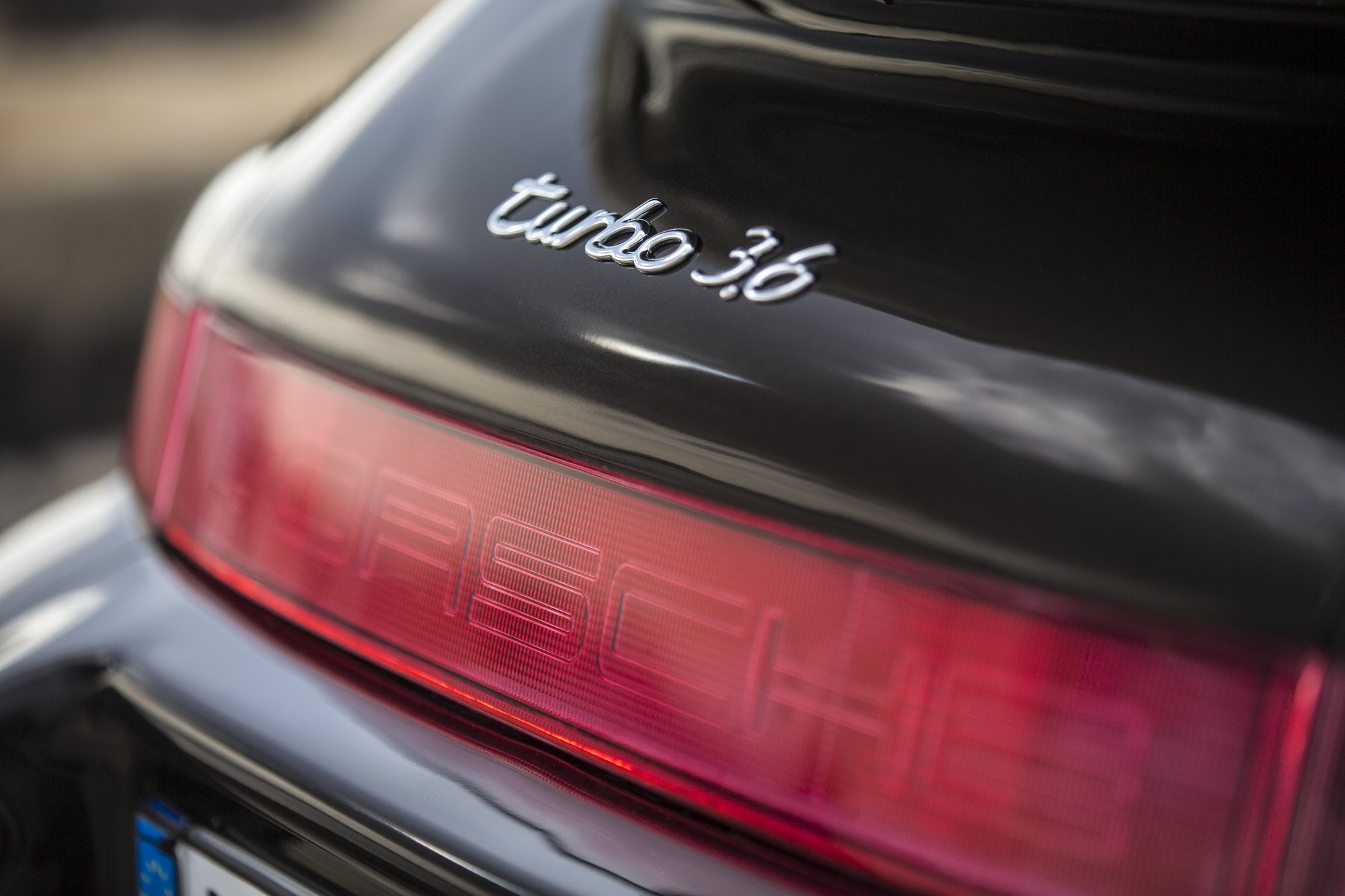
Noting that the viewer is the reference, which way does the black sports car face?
facing away from the viewer and to the right of the viewer
